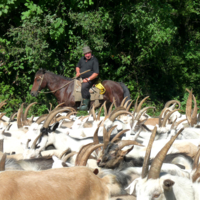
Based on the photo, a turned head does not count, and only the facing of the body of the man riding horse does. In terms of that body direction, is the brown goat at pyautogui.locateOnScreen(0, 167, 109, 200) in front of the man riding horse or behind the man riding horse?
in front

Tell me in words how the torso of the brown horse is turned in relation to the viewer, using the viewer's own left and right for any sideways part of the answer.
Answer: facing to the left of the viewer

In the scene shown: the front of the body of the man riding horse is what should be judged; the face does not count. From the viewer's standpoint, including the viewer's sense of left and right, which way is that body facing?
facing the viewer and to the left of the viewer
